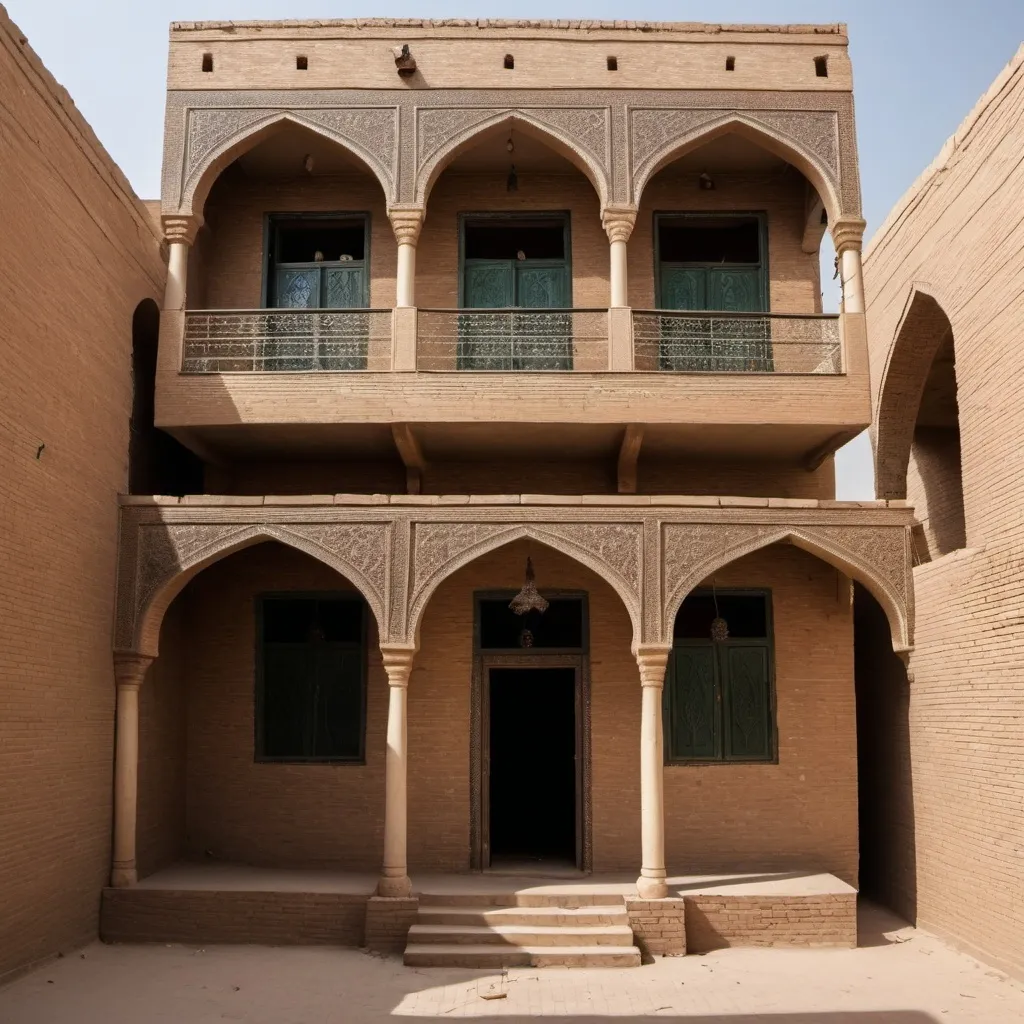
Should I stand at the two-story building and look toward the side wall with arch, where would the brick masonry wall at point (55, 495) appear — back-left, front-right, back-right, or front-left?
back-right

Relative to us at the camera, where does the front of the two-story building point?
facing the viewer

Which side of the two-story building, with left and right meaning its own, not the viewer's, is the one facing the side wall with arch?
left

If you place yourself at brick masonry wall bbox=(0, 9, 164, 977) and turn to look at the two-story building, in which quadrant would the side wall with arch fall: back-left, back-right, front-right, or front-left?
front-right

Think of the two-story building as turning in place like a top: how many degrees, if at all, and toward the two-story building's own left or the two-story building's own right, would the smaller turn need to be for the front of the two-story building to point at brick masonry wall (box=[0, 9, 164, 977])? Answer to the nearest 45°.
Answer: approximately 45° to the two-story building's own right
